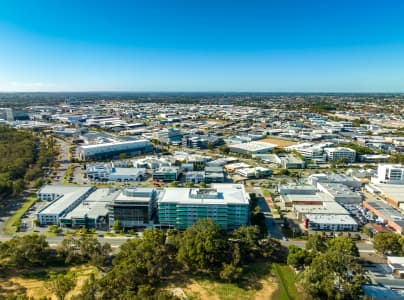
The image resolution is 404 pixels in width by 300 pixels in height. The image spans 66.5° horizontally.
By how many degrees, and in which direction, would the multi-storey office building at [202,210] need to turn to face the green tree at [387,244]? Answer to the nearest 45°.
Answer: approximately 90° to its left

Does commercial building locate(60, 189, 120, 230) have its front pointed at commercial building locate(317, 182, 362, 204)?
no

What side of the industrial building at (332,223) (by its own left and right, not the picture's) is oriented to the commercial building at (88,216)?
right

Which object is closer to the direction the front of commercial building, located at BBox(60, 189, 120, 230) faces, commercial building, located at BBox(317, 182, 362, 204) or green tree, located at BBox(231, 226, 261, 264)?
the green tree

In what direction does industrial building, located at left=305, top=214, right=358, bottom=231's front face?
toward the camera

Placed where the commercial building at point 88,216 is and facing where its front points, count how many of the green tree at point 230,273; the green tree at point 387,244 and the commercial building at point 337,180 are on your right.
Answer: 0

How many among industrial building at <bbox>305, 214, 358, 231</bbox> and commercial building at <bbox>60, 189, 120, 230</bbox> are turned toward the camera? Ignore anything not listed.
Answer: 2

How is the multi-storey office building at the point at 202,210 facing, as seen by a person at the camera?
facing the viewer

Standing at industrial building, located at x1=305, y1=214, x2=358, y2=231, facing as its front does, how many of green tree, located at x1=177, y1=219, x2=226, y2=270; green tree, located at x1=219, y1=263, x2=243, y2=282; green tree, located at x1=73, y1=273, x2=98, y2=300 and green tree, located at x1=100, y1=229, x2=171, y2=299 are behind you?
0

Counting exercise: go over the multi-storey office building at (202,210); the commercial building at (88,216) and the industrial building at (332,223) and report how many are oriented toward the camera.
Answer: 3

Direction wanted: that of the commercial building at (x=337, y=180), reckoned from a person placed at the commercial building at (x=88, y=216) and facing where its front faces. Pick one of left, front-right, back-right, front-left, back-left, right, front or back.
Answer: left

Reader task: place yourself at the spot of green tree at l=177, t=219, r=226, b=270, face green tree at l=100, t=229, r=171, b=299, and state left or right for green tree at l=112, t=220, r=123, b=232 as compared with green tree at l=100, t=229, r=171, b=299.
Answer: right

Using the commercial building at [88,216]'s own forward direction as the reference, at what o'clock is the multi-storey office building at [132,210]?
The multi-storey office building is roughly at 10 o'clock from the commercial building.

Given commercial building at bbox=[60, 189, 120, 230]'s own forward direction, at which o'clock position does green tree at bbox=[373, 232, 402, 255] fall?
The green tree is roughly at 10 o'clock from the commercial building.

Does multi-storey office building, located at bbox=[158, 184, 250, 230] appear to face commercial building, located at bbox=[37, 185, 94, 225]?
no

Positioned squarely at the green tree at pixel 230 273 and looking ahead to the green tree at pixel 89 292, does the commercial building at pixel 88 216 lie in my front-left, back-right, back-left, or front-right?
front-right

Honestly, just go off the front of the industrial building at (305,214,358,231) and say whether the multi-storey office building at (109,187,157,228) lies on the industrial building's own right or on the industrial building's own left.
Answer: on the industrial building's own right

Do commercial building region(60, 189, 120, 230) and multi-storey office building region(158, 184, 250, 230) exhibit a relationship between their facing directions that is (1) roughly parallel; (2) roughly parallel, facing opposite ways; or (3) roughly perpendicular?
roughly parallel

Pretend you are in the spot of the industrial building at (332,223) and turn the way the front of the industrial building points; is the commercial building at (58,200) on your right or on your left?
on your right
